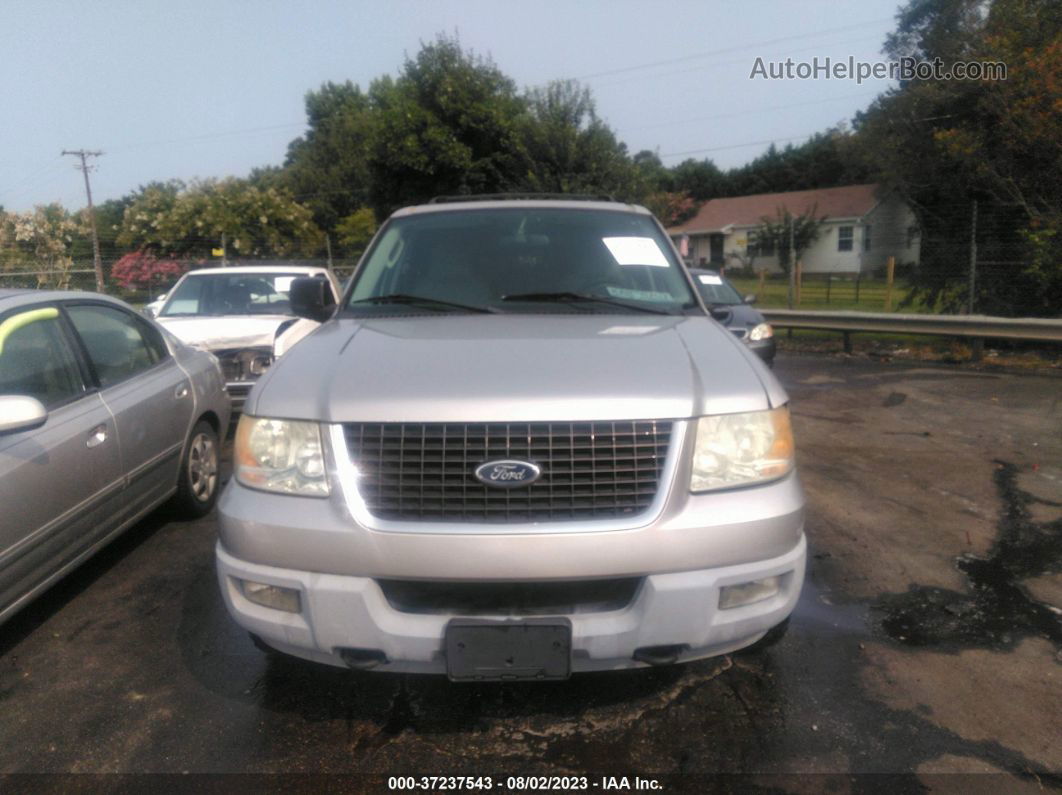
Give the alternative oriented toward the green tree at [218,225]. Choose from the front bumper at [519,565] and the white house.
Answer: the white house

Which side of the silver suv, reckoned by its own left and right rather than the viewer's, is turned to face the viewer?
front

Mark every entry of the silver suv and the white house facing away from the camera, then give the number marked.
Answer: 0

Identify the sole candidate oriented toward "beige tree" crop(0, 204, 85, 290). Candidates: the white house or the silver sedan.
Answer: the white house

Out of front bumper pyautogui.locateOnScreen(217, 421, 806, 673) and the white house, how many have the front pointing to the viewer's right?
0

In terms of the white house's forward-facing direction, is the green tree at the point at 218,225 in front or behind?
in front

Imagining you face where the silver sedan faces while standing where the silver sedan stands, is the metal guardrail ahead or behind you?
behind

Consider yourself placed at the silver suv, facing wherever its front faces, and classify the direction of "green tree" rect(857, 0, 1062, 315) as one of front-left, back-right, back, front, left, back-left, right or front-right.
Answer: back-left

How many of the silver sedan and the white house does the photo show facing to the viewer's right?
0

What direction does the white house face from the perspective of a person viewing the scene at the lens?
facing the viewer and to the left of the viewer

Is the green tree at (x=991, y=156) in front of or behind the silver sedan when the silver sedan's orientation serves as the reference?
behind
